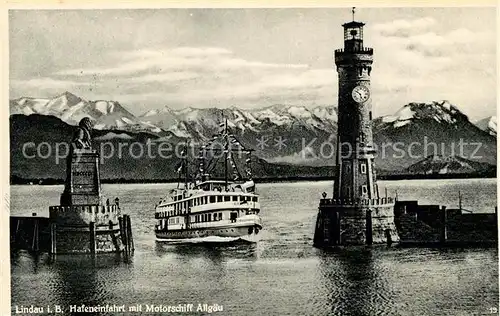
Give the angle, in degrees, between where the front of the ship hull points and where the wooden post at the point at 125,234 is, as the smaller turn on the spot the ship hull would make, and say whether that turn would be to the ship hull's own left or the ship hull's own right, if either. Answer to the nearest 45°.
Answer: approximately 135° to the ship hull's own right

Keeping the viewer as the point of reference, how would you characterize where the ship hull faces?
facing the viewer and to the right of the viewer

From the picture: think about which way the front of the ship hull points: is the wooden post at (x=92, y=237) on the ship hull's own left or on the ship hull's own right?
on the ship hull's own right

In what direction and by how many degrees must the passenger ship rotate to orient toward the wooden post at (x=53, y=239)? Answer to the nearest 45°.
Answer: approximately 135° to its right

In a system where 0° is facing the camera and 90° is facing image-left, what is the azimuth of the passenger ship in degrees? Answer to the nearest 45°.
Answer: approximately 315°

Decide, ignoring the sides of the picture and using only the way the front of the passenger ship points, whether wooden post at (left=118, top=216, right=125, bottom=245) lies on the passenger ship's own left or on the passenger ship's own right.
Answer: on the passenger ship's own right

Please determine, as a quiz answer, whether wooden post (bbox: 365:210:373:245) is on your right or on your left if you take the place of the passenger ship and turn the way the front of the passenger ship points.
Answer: on your left

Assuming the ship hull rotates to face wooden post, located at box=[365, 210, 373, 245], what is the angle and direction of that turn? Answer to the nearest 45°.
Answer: approximately 45° to its left
